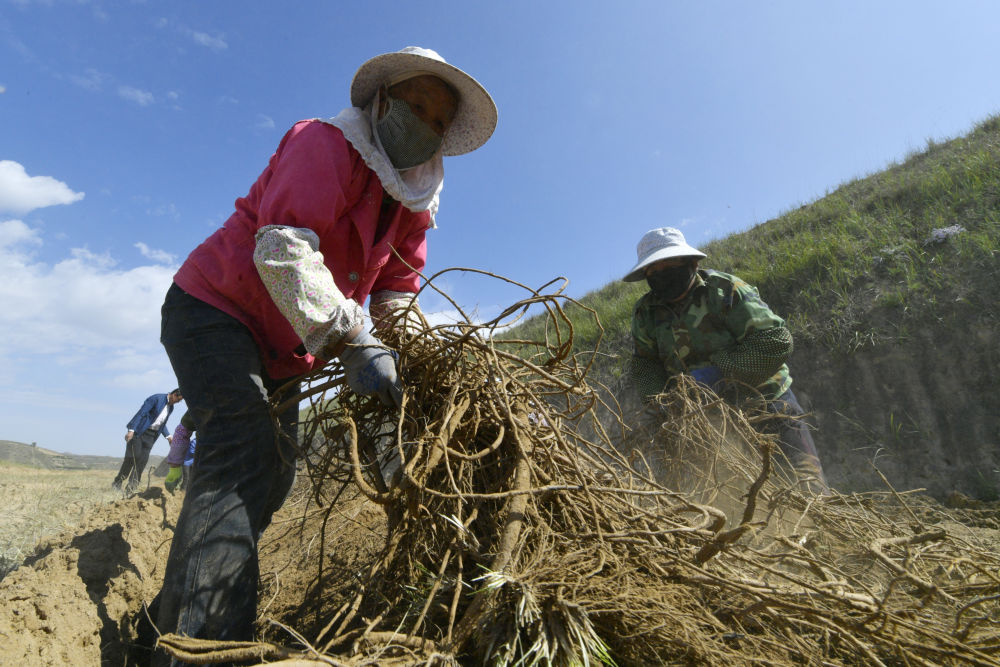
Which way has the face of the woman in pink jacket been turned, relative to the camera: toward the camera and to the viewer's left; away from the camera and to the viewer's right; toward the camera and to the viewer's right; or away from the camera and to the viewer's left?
toward the camera and to the viewer's right

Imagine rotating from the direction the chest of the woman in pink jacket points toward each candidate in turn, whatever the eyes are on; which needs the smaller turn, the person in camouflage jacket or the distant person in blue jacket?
the person in camouflage jacket

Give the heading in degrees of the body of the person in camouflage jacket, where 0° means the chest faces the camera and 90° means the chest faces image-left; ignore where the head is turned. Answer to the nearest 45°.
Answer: approximately 45°

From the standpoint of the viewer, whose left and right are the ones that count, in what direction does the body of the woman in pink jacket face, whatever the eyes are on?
facing the viewer and to the right of the viewer

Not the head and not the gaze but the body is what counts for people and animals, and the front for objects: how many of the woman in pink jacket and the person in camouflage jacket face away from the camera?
0
